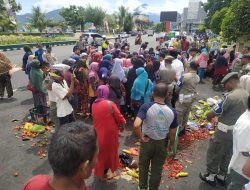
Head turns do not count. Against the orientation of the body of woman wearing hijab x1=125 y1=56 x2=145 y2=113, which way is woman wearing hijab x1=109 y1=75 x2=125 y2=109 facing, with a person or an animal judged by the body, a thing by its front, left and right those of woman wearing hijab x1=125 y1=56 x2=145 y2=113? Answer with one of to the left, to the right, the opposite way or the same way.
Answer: the same way

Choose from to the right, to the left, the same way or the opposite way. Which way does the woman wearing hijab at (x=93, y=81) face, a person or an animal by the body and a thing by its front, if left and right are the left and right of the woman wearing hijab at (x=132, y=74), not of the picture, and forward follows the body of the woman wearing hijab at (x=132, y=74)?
the same way

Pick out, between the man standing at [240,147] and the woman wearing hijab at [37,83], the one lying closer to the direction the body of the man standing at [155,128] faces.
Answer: the woman wearing hijab

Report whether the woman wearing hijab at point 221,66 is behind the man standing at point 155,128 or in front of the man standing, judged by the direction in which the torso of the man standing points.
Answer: in front

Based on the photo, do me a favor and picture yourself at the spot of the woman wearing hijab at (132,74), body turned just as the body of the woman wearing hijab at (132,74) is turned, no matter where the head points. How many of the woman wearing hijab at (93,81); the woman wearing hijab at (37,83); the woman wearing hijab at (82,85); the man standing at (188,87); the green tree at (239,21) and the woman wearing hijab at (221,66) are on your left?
3

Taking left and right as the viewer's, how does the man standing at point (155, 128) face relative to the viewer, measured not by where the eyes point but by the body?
facing away from the viewer

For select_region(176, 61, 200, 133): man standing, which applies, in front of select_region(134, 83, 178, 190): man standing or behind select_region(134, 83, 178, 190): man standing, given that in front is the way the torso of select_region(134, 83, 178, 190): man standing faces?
in front
